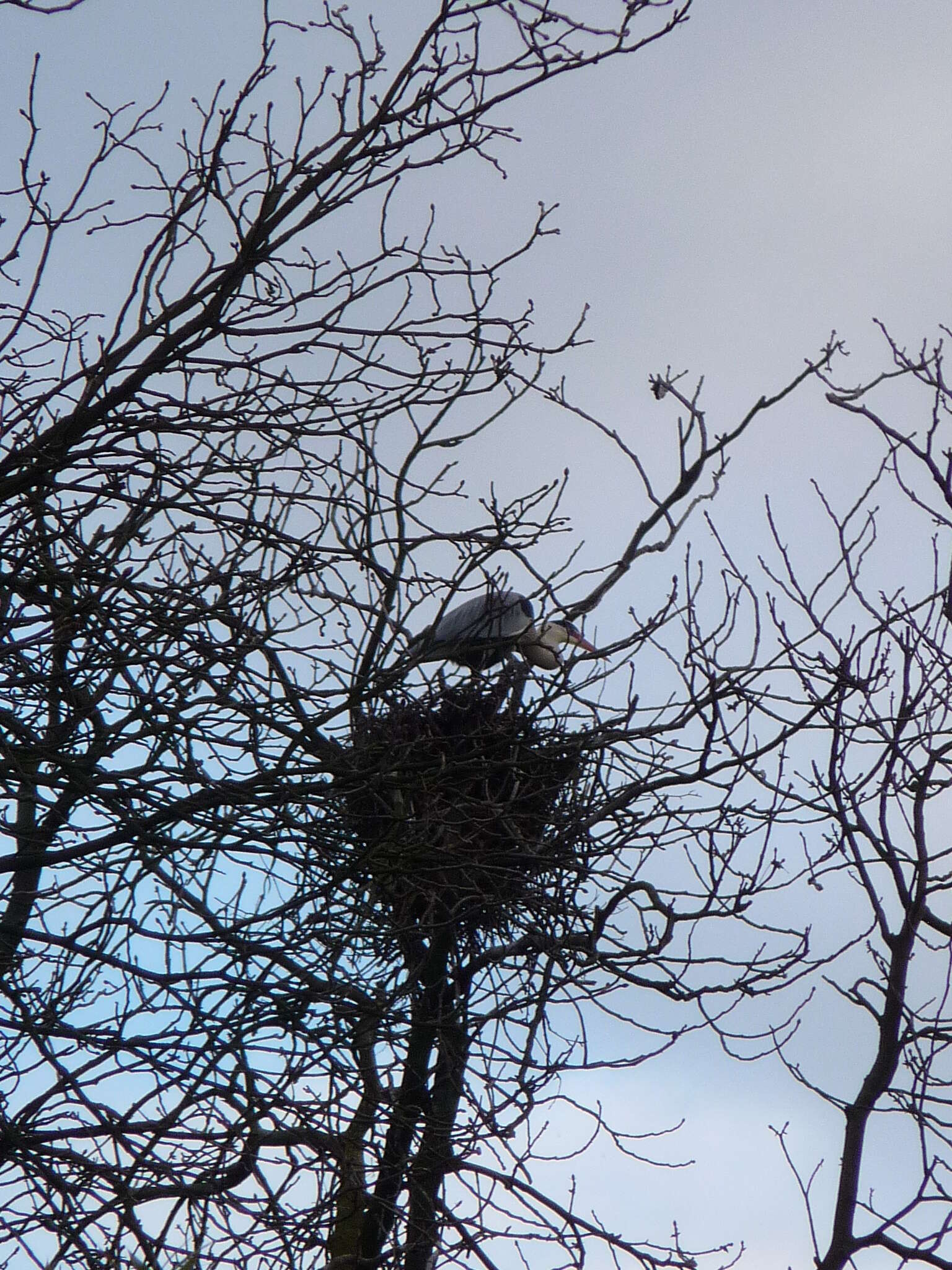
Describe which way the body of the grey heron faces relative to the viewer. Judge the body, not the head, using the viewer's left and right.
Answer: facing to the right of the viewer
